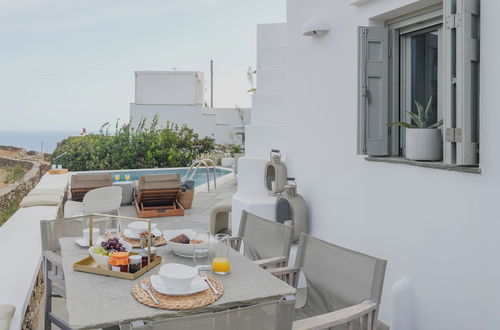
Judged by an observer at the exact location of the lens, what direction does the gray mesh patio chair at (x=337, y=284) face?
facing the viewer and to the left of the viewer

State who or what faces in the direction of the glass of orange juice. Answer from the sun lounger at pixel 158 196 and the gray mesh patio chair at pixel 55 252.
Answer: the gray mesh patio chair

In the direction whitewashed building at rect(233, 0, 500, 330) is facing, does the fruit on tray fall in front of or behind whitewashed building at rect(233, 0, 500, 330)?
in front

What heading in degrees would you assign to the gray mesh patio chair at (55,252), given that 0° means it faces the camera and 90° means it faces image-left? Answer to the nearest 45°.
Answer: approximately 315°

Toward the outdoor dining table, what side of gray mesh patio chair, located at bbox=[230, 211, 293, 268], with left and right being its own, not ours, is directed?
front

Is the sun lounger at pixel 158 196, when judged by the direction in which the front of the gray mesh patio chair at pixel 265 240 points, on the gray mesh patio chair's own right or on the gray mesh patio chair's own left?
on the gray mesh patio chair's own right

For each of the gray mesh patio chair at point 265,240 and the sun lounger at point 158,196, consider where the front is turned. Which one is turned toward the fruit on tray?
the gray mesh patio chair

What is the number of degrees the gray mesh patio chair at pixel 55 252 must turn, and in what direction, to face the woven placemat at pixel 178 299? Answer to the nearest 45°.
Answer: approximately 45° to its right
